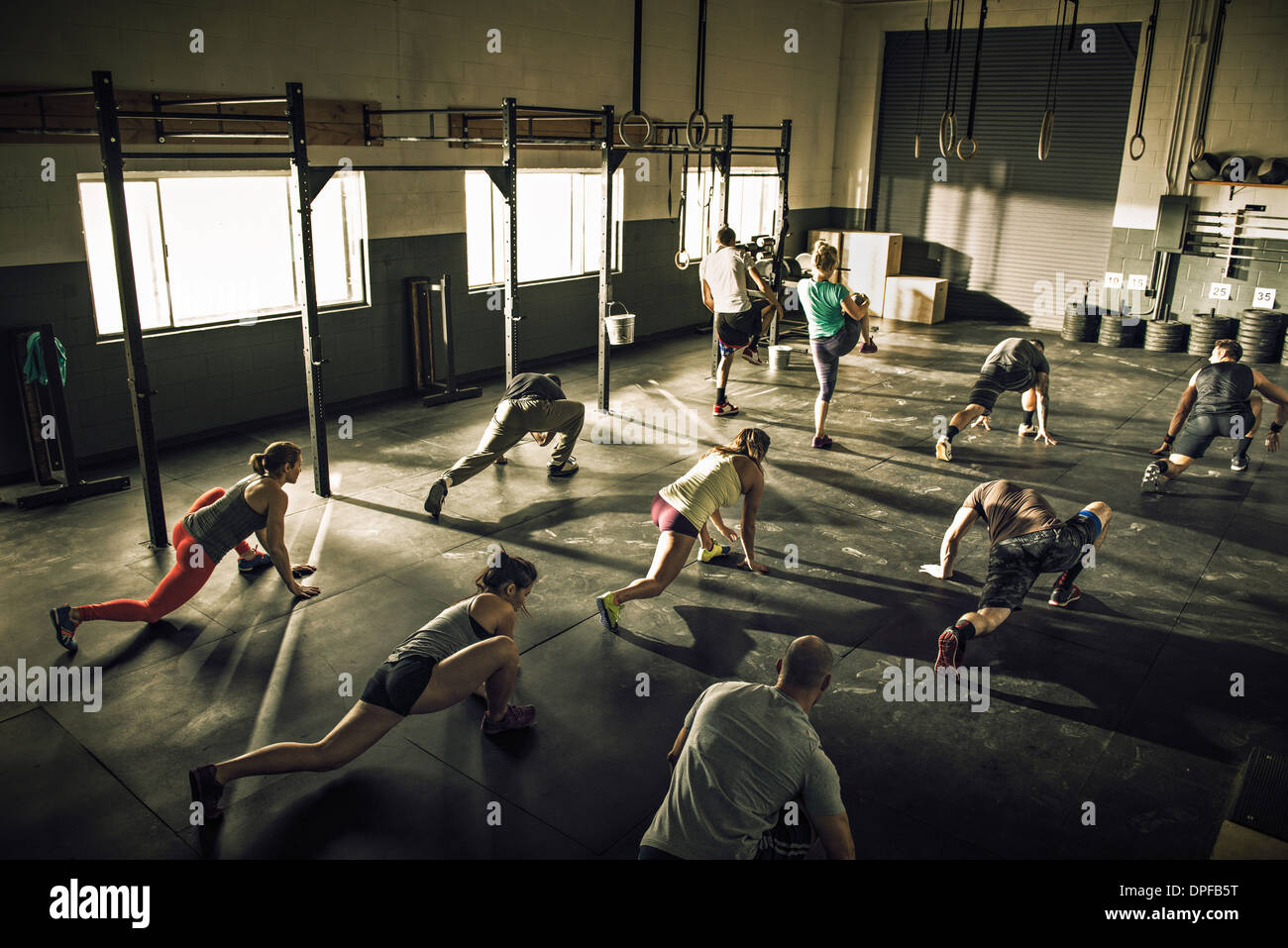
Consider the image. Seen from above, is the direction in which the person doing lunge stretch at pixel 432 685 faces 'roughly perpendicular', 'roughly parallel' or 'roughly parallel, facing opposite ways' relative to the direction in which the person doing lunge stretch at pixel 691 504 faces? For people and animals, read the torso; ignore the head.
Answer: roughly parallel

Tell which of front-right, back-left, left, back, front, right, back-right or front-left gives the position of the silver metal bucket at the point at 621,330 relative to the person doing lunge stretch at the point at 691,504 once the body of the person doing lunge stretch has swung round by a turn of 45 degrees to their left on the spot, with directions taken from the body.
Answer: front

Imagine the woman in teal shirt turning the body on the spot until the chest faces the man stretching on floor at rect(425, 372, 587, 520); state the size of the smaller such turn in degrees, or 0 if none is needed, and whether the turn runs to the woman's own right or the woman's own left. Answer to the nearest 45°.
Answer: approximately 180°

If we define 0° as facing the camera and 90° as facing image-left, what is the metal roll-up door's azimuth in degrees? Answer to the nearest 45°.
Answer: approximately 0°

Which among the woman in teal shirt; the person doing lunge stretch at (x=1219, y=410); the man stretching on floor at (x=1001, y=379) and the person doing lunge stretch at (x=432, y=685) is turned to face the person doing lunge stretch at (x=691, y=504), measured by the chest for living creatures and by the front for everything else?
the person doing lunge stretch at (x=432, y=685)

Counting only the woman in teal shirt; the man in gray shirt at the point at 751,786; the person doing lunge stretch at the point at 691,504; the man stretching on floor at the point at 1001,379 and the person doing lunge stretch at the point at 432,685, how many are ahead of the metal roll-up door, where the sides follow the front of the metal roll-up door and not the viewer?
5

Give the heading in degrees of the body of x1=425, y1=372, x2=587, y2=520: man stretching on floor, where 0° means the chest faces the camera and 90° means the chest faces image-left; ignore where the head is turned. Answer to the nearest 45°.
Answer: approximately 225°

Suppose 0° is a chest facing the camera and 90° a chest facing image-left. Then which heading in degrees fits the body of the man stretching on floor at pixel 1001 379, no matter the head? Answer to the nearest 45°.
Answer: approximately 225°

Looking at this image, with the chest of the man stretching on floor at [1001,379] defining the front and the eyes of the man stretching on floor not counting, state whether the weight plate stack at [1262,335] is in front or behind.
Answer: in front

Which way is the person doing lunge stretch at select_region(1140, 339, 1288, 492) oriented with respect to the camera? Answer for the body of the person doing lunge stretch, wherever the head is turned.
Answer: away from the camera

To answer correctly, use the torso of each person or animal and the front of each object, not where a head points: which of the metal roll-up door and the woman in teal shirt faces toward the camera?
the metal roll-up door

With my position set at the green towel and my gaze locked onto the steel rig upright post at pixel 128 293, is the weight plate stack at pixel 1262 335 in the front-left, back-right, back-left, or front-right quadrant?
front-left

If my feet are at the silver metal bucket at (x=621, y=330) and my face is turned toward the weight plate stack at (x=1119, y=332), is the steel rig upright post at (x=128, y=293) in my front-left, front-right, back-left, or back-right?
back-right

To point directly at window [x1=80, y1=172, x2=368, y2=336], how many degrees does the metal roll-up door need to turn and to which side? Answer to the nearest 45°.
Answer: approximately 45° to its right

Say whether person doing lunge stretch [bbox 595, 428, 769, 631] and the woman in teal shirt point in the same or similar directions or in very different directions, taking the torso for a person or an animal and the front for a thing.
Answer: same or similar directions

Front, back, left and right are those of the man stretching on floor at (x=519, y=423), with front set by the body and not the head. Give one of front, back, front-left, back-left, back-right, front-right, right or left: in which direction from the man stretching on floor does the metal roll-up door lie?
front

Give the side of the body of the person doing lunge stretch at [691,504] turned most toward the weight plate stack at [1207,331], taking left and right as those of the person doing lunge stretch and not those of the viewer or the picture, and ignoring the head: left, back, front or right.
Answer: front
